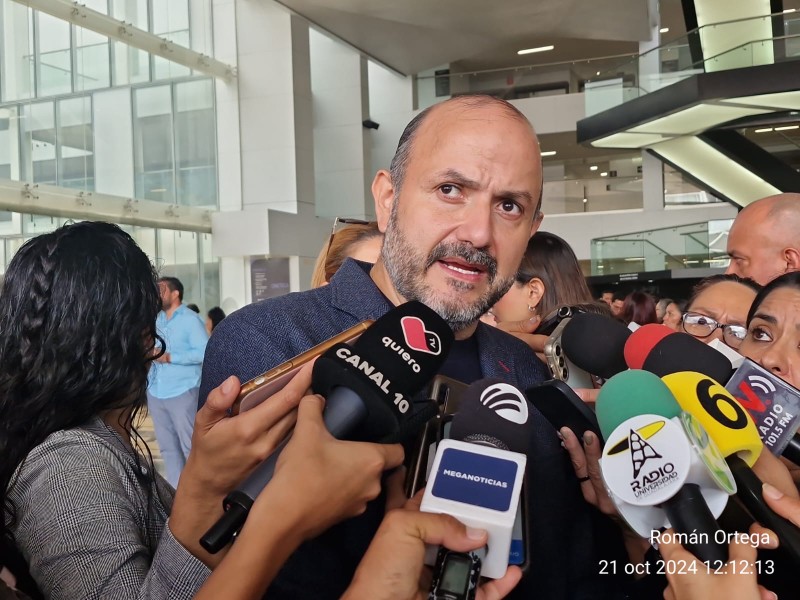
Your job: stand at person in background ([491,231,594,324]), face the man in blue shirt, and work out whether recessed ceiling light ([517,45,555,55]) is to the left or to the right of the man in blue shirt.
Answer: right

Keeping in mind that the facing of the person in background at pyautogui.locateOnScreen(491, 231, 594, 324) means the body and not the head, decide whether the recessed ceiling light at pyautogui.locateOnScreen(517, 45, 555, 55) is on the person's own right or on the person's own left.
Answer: on the person's own right

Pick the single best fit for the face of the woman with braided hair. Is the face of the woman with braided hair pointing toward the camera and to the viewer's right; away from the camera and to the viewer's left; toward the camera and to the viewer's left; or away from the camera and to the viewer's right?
away from the camera and to the viewer's right

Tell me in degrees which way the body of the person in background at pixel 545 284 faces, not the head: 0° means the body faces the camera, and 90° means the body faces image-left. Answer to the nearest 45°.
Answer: approximately 90°

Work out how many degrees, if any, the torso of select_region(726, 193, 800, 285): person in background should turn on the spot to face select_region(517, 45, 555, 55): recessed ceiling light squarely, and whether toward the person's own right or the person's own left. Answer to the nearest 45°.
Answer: approximately 90° to the person's own right

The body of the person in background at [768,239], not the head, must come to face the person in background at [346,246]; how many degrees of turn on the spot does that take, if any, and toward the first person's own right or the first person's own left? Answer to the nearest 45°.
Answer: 0° — they already face them

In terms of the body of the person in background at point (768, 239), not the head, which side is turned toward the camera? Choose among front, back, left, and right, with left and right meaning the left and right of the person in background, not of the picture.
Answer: left
